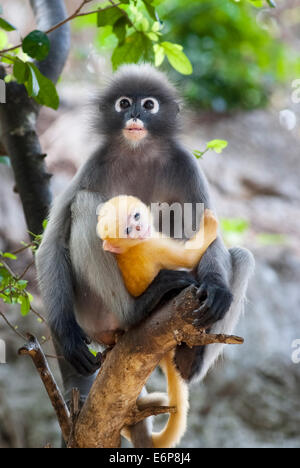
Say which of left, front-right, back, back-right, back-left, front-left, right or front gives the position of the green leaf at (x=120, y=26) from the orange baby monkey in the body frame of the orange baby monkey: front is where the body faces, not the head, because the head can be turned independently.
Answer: back-left

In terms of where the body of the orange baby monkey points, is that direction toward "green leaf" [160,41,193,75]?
no

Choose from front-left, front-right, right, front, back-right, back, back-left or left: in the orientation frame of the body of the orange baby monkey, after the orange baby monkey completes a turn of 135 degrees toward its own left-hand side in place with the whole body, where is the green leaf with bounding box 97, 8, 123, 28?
front
